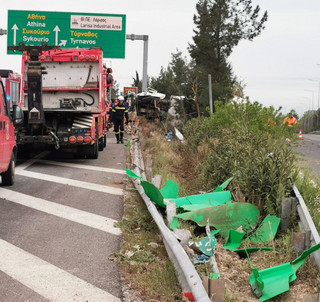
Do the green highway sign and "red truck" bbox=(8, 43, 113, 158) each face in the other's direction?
yes

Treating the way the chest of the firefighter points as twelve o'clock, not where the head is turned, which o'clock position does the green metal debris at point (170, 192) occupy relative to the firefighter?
The green metal debris is roughly at 12 o'clock from the firefighter.

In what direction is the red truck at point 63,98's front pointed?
away from the camera

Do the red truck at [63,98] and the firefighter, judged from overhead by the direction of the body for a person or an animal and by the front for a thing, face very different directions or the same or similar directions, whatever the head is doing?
very different directions

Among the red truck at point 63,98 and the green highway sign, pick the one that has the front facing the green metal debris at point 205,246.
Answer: the green highway sign

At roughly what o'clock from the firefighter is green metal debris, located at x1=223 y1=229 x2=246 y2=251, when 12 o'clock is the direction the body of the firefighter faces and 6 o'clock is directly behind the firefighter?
The green metal debris is roughly at 12 o'clock from the firefighter.

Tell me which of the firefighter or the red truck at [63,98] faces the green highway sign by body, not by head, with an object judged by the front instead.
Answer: the red truck

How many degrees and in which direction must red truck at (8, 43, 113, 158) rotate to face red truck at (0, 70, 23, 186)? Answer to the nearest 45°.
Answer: approximately 180°

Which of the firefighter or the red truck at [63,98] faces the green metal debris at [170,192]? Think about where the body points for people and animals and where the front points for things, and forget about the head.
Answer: the firefighter

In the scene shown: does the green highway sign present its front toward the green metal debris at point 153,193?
yes

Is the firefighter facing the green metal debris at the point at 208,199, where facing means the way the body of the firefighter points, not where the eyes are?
yes

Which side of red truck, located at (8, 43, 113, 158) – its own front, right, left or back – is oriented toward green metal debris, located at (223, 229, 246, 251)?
back
